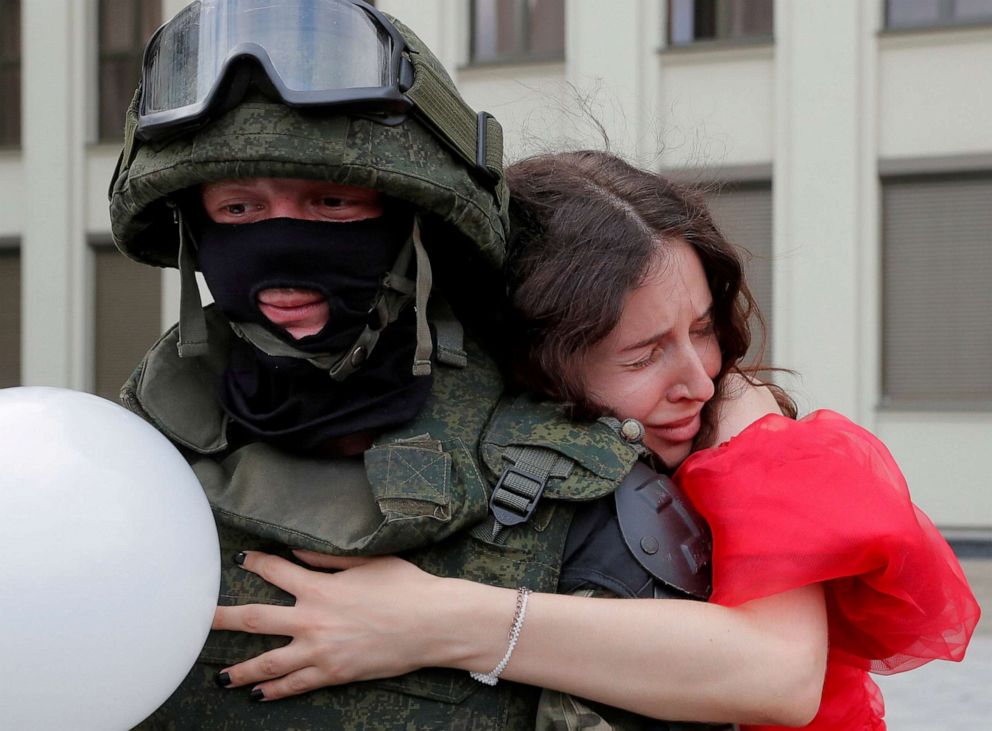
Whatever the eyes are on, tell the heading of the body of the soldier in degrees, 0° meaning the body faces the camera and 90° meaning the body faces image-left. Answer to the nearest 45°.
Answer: approximately 45°

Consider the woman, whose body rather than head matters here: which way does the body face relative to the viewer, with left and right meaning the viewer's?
facing to the left of the viewer
